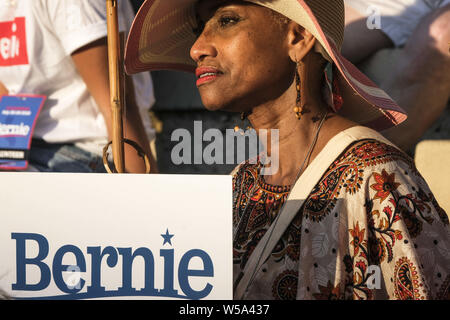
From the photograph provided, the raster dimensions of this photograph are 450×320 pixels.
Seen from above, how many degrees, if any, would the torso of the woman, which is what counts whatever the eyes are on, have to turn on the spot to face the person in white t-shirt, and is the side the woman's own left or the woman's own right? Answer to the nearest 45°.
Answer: approximately 90° to the woman's own right

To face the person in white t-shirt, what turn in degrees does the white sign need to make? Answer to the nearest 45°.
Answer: approximately 180°

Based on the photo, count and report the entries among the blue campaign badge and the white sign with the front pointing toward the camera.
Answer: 2

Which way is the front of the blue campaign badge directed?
toward the camera

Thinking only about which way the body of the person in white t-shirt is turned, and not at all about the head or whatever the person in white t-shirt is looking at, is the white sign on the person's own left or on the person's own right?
on the person's own left

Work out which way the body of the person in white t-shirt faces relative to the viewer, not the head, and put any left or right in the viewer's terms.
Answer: facing the viewer and to the left of the viewer

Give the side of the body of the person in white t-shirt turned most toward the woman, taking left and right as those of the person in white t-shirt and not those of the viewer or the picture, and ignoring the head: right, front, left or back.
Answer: left

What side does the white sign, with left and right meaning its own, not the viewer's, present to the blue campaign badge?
back

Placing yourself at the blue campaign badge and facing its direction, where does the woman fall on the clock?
The woman is roughly at 11 o'clock from the blue campaign badge.

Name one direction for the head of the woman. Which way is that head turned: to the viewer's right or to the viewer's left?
to the viewer's left

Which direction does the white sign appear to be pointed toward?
toward the camera

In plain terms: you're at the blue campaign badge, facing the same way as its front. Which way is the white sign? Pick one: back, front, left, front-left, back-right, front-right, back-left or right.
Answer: front
